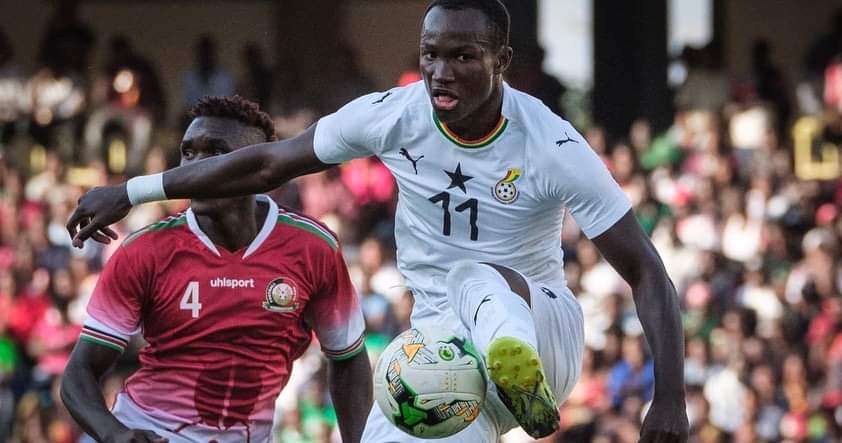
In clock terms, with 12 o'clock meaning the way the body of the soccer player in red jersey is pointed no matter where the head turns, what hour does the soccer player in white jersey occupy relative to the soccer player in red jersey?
The soccer player in white jersey is roughly at 10 o'clock from the soccer player in red jersey.

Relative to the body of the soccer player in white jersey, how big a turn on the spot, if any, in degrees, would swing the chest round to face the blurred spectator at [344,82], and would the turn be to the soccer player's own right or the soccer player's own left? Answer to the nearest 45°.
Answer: approximately 180°

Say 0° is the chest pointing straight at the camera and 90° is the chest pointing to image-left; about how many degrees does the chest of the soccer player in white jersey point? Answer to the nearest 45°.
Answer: approximately 0°

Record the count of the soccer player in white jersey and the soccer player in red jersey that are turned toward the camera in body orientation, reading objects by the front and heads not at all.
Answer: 2

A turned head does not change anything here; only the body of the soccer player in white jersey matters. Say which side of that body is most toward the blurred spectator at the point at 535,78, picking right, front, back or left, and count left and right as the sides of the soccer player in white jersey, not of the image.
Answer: back

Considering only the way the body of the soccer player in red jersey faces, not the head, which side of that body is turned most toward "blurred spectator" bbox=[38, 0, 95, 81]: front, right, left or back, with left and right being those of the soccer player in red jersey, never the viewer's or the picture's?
back

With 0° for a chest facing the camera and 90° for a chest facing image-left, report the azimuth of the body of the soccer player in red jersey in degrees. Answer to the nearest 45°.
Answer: approximately 0°

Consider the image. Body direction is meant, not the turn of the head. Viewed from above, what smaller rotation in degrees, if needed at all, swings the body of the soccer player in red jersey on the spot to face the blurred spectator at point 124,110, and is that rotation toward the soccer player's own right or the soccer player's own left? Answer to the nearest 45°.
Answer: approximately 180°

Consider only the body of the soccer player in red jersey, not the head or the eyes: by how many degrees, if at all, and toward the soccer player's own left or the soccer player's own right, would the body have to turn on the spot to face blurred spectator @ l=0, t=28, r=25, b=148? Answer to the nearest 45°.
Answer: approximately 180°
